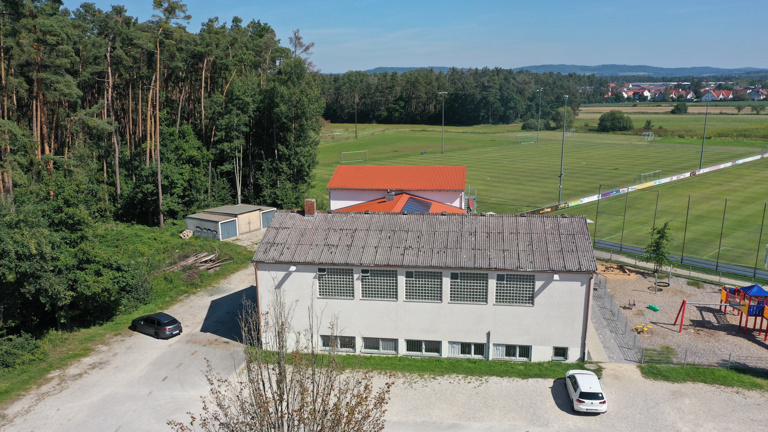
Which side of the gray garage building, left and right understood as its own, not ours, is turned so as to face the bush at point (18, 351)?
right

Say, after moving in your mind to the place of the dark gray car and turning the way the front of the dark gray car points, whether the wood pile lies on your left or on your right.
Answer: on your right

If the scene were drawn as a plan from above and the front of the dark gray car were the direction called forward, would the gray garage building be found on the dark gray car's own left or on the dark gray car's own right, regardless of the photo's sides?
on the dark gray car's own right

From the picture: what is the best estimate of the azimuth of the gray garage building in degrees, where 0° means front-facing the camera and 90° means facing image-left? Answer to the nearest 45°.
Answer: approximately 315°
